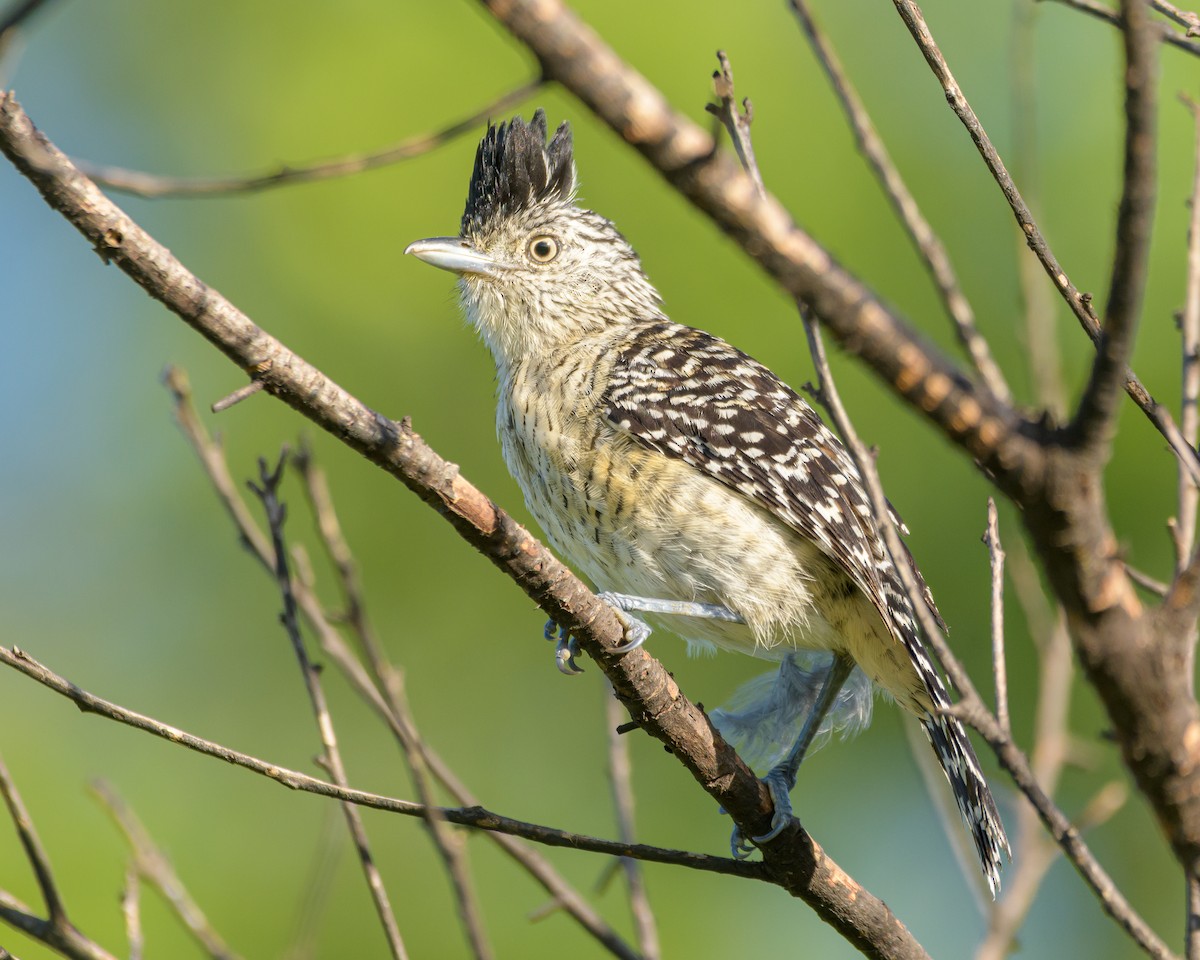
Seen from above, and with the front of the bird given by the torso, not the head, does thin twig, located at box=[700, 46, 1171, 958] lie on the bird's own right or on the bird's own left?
on the bird's own left

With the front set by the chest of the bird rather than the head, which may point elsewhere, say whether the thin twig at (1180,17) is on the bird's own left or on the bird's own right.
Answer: on the bird's own left

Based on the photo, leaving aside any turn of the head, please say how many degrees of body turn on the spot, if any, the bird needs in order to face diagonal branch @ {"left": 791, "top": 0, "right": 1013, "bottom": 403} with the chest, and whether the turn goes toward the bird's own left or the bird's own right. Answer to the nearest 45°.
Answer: approximately 180°

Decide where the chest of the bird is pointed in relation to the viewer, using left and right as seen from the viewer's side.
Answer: facing to the left of the viewer

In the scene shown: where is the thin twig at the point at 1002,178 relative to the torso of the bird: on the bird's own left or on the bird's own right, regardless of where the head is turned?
on the bird's own left
